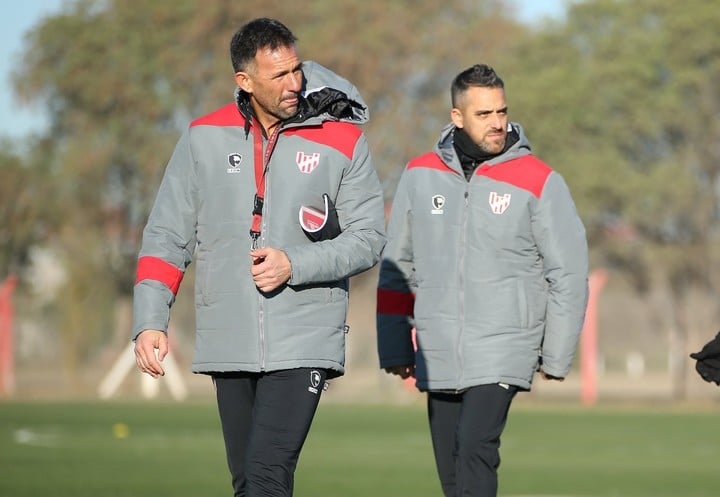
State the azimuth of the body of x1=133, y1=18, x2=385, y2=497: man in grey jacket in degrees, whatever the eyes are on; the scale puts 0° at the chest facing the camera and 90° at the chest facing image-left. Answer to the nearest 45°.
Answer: approximately 0°

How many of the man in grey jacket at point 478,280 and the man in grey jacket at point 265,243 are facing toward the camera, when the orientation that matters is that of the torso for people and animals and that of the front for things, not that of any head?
2

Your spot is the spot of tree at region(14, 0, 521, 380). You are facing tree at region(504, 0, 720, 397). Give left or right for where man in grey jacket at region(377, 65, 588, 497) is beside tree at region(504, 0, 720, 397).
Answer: right

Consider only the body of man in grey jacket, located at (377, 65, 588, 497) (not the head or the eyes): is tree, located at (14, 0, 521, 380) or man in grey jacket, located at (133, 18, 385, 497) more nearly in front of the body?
the man in grey jacket

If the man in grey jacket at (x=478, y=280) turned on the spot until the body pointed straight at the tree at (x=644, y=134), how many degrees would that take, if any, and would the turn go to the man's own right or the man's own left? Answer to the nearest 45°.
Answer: approximately 180°
